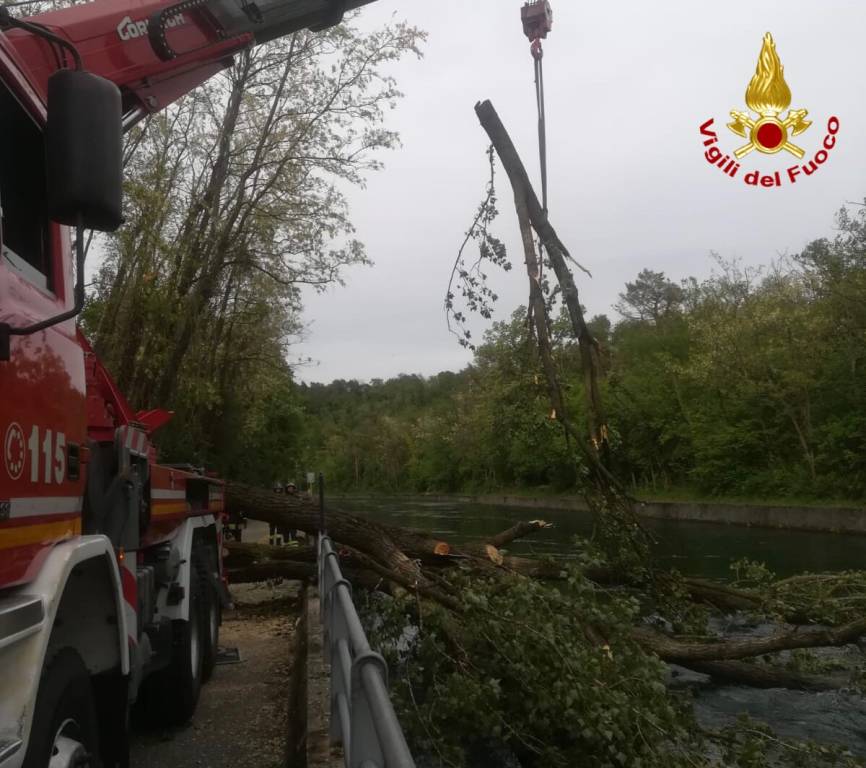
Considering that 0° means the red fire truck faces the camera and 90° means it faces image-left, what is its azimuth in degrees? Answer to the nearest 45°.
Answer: approximately 45°

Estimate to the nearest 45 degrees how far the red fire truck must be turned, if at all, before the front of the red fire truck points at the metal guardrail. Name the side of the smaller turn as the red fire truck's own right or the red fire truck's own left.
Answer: approximately 90° to the red fire truck's own left
